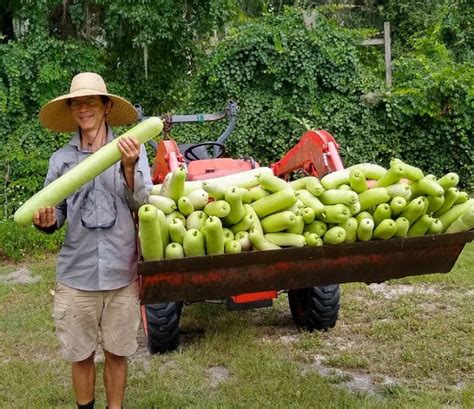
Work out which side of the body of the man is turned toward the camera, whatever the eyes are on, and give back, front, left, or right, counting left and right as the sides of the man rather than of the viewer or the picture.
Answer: front

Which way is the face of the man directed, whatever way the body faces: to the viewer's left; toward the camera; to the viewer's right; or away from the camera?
toward the camera
